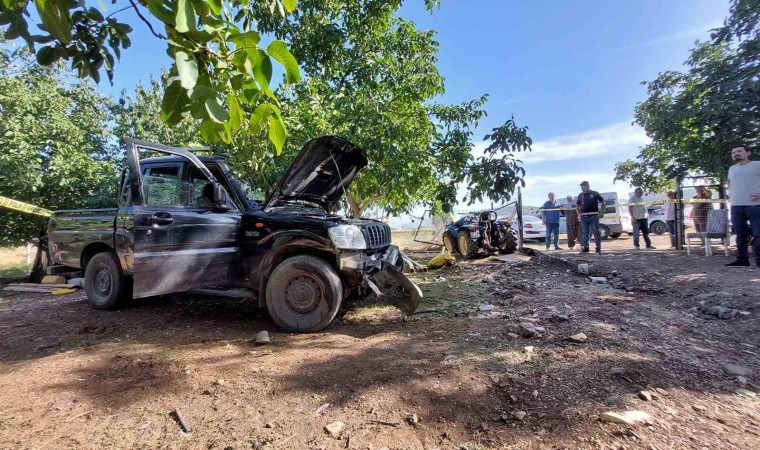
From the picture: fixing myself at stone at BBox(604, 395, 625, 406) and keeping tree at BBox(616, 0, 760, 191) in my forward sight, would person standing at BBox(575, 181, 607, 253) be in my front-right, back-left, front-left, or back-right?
front-left

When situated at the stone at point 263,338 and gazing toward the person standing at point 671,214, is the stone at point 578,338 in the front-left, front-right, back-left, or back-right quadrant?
front-right

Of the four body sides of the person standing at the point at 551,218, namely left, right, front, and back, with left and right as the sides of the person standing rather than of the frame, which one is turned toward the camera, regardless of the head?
front

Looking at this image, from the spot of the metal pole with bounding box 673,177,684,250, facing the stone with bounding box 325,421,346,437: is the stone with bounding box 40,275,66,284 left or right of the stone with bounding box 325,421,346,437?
right

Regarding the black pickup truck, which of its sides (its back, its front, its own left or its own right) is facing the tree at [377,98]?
left

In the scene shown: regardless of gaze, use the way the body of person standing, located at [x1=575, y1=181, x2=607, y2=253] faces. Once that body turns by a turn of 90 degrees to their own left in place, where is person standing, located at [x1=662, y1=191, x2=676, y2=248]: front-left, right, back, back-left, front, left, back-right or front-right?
front-left

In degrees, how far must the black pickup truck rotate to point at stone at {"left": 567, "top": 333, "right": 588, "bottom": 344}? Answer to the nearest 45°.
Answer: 0° — it already faces it

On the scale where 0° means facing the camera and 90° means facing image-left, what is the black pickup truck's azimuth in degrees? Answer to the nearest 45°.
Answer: approximately 315°

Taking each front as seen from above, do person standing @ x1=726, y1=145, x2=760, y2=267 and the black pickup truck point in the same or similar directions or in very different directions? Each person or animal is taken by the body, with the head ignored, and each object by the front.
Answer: very different directions

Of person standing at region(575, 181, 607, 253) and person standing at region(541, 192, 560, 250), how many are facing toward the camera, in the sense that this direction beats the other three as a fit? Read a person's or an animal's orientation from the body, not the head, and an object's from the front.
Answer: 2

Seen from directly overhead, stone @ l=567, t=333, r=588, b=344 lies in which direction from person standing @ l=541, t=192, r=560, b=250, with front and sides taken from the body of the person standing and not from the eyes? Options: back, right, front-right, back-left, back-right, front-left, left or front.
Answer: front

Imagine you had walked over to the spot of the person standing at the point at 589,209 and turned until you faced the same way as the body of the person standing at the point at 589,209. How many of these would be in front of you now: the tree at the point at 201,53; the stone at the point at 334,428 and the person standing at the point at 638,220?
2

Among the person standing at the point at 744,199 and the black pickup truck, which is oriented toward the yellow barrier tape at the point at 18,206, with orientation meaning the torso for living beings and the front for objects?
the person standing

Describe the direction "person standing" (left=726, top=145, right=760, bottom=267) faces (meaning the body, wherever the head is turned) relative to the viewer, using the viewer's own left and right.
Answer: facing the viewer and to the left of the viewer

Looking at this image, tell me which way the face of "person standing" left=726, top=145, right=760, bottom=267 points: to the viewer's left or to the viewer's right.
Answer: to the viewer's left

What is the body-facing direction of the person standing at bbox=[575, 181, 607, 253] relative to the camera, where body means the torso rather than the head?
toward the camera
